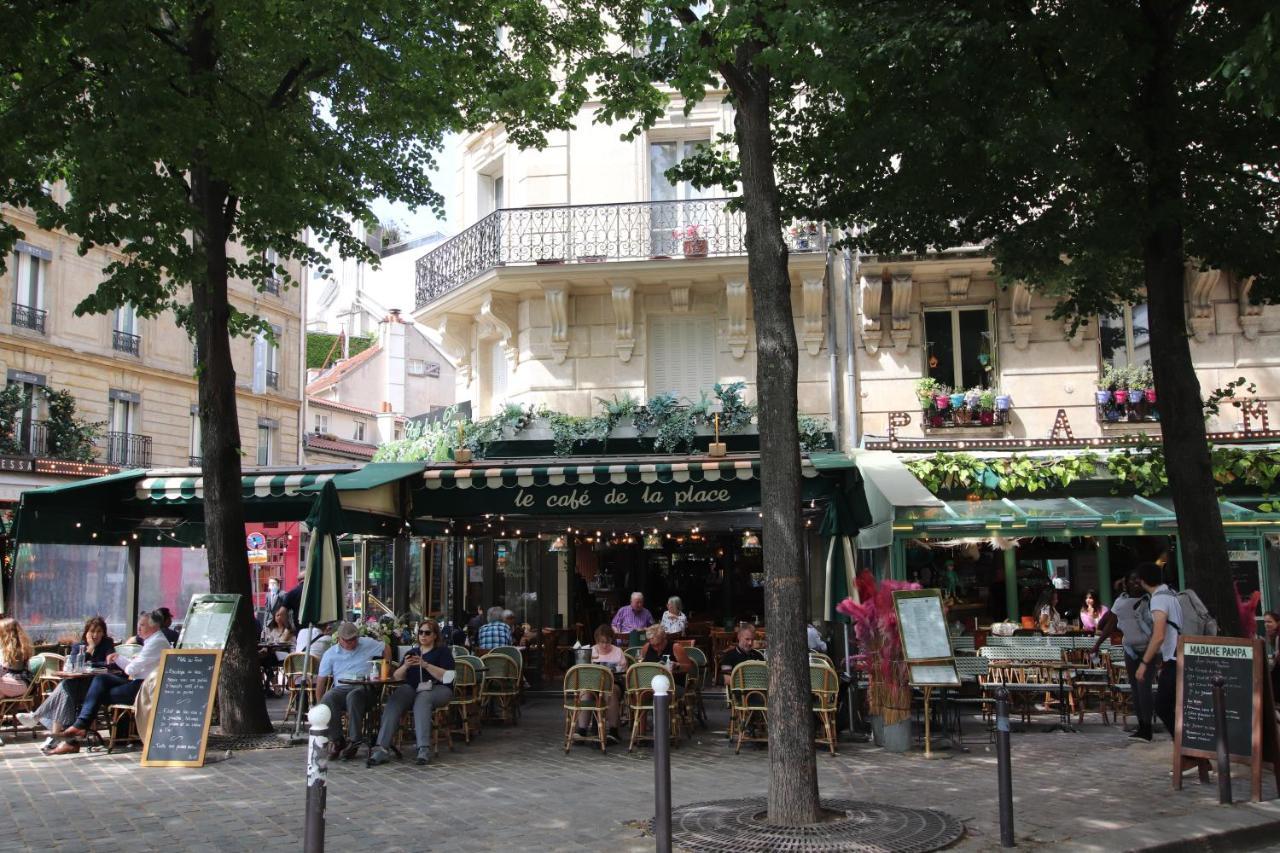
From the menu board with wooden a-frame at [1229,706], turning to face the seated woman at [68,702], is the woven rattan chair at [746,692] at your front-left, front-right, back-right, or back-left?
front-right

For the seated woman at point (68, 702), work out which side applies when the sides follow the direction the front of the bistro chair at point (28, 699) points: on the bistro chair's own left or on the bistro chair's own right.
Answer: on the bistro chair's own left

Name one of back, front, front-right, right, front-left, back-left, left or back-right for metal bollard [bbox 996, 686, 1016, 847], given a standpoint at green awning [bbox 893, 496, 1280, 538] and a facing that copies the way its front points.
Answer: front

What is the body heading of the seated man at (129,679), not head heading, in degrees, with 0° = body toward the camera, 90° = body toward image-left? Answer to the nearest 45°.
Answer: approximately 90°

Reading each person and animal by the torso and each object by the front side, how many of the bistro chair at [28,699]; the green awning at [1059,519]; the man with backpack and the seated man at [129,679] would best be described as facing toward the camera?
1

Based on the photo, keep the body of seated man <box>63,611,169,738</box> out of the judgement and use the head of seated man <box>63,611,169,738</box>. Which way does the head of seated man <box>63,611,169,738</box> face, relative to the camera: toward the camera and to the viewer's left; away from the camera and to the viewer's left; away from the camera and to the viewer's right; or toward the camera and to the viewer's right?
toward the camera and to the viewer's left

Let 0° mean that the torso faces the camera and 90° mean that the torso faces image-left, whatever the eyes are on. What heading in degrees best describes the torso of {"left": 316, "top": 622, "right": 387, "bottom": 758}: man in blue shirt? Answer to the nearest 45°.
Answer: approximately 0°

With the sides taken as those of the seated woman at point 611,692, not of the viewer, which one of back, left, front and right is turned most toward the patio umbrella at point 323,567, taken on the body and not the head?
right

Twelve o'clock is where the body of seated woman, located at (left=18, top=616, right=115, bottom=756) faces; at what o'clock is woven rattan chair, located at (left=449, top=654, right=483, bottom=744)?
The woven rattan chair is roughly at 8 o'clock from the seated woman.

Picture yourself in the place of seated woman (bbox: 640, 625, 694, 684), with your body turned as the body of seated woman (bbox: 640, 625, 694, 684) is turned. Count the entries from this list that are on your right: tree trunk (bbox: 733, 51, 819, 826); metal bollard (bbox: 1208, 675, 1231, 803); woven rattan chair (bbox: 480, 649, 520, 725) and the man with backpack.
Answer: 1

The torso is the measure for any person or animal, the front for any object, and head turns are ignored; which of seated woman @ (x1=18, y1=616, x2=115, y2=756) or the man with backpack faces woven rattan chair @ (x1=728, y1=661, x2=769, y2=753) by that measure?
the man with backpack

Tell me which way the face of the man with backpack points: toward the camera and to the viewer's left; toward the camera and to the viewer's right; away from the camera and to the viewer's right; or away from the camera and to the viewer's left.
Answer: away from the camera and to the viewer's left

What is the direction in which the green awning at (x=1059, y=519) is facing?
toward the camera
